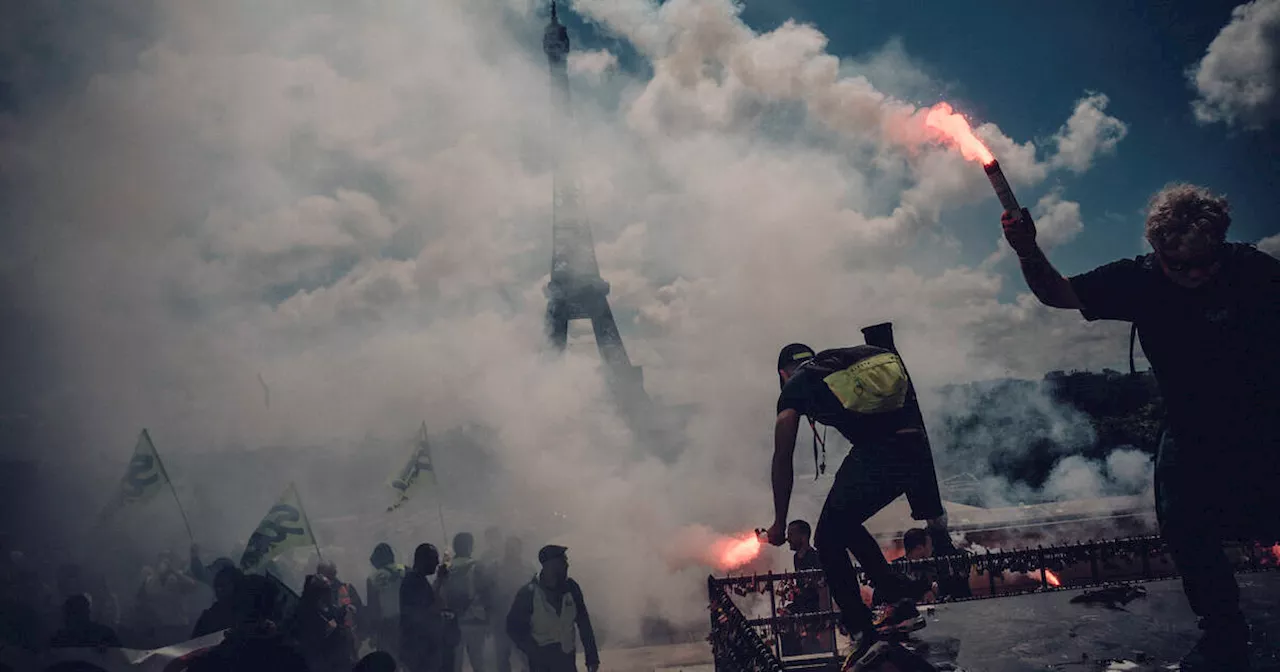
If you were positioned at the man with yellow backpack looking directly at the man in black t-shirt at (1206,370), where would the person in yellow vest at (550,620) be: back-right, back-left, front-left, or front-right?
back-left

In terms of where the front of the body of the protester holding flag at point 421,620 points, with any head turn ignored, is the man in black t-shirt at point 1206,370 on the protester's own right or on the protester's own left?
on the protester's own right

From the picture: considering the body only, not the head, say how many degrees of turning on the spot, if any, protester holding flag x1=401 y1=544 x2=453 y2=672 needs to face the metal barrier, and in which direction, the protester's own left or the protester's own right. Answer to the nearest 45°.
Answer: approximately 45° to the protester's own right

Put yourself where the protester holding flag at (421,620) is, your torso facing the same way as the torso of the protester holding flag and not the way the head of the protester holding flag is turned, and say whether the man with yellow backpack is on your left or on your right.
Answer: on your right

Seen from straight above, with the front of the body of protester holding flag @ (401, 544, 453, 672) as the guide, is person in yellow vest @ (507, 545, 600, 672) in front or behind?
in front
